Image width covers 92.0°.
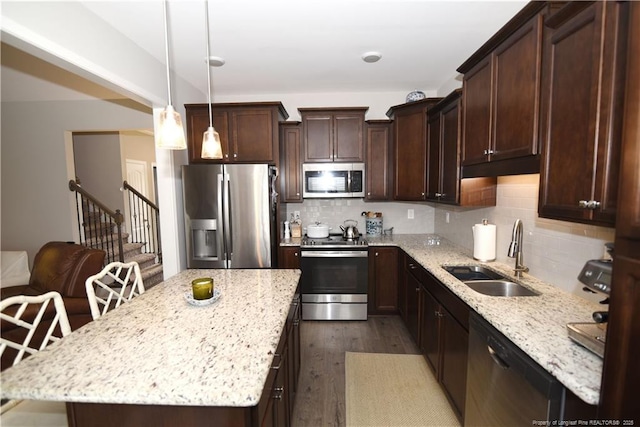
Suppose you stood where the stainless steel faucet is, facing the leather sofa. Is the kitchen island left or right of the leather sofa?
left

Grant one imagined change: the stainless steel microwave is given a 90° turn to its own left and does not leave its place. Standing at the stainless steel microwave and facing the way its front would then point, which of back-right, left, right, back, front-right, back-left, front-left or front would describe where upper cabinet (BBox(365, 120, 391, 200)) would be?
front

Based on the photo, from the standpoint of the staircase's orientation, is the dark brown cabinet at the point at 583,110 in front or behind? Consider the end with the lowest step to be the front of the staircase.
in front

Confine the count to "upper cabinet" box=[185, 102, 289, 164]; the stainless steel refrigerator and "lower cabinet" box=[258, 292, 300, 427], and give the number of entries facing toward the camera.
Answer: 2

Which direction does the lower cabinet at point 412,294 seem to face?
to the viewer's left

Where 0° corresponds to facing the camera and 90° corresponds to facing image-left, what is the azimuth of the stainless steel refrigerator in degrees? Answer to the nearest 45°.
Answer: approximately 0°

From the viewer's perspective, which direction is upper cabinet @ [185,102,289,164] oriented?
toward the camera

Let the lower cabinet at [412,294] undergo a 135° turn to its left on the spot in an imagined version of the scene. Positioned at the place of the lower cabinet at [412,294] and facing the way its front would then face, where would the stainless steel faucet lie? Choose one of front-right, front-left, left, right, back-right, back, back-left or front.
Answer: front

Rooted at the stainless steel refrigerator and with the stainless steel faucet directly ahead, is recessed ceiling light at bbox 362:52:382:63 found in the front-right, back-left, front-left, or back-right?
front-left

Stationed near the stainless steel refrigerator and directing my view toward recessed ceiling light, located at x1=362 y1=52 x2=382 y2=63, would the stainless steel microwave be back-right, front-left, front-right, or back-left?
front-left

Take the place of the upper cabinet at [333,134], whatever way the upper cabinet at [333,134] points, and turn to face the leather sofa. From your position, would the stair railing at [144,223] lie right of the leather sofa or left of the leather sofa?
right

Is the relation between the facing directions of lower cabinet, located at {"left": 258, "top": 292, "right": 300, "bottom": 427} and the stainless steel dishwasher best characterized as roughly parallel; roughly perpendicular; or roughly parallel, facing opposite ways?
roughly parallel, facing opposite ways

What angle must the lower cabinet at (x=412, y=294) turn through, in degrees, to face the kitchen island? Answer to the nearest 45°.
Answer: approximately 90° to its left

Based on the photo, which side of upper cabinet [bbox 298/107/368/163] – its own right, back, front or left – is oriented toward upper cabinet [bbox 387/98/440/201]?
left

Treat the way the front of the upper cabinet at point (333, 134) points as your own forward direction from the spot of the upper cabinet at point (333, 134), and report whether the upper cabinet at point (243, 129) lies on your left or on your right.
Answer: on your right

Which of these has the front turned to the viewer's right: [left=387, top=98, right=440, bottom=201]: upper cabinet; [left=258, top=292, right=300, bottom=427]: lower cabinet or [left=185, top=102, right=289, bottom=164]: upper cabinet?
the lower cabinet

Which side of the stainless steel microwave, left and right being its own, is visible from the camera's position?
front
